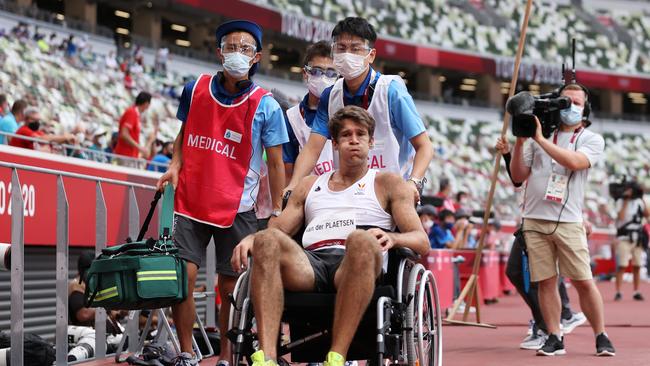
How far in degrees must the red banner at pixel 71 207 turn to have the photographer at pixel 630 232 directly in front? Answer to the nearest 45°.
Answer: approximately 90° to its left

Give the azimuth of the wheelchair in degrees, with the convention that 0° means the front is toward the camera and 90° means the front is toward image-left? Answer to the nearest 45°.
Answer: approximately 0°

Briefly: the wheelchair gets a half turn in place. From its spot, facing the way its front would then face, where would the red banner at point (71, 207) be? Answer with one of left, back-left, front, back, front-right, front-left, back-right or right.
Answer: front-left

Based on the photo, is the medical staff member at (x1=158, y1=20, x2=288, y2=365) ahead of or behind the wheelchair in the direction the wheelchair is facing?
behind

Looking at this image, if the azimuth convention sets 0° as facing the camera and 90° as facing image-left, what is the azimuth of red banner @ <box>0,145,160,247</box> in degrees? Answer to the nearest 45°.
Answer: approximately 315°
